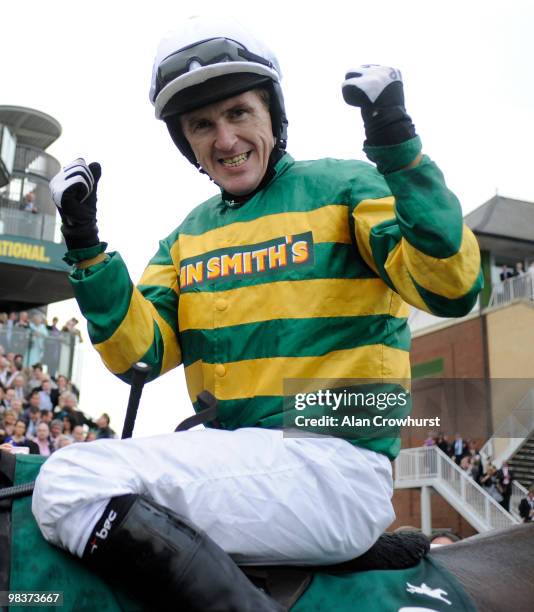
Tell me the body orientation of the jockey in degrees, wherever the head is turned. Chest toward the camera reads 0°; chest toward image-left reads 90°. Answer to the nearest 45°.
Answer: approximately 45°

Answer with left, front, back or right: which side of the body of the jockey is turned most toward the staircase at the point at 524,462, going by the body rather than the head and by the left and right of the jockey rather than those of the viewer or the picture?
back

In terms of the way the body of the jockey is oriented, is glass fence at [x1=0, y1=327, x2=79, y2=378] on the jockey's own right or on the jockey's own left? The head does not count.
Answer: on the jockey's own right
